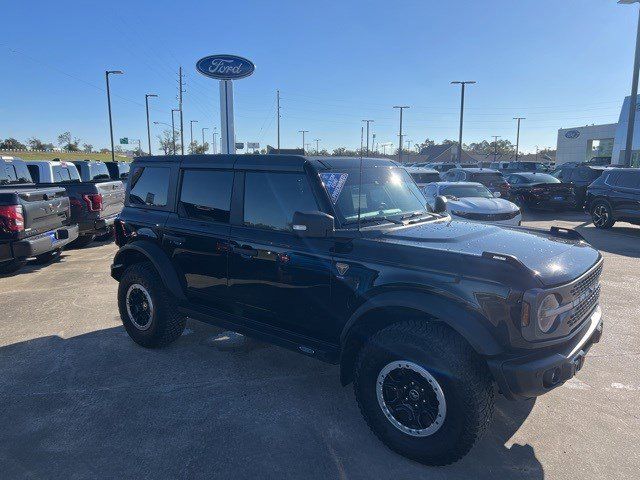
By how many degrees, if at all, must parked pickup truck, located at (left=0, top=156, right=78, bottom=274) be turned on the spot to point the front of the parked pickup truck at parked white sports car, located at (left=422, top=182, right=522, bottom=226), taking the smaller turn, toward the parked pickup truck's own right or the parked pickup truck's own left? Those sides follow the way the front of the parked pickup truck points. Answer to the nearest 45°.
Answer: approximately 135° to the parked pickup truck's own right

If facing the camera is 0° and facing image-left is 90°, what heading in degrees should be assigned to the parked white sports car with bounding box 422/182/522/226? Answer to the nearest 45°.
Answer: approximately 315°

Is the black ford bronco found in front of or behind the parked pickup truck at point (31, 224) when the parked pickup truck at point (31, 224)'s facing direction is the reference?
behind

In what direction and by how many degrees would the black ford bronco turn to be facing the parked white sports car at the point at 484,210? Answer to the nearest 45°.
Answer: approximately 135° to its left

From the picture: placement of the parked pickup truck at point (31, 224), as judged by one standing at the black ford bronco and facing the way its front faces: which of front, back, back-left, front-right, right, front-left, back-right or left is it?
back

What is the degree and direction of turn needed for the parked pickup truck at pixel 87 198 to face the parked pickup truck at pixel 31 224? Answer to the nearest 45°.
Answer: approximately 135° to its left

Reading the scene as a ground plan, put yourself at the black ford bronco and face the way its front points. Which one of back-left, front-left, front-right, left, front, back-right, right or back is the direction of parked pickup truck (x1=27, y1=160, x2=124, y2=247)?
back

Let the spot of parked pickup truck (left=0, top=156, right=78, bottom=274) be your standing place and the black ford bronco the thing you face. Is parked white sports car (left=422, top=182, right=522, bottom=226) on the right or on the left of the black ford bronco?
left

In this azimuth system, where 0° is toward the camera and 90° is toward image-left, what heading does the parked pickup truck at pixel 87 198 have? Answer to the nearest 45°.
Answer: approximately 135°

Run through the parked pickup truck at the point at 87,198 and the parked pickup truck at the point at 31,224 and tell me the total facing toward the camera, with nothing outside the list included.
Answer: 0
